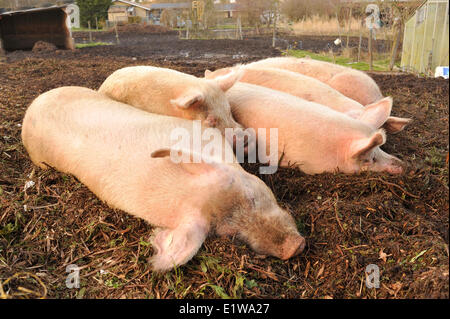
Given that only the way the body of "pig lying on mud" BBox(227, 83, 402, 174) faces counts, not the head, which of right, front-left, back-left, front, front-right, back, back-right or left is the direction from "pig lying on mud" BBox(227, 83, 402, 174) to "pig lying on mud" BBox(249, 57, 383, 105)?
back-left

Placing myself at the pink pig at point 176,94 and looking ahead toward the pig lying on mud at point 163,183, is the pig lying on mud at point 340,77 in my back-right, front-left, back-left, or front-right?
back-left

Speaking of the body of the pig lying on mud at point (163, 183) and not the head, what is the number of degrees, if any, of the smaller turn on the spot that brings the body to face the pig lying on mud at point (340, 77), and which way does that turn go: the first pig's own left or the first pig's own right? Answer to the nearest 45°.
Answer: approximately 90° to the first pig's own left

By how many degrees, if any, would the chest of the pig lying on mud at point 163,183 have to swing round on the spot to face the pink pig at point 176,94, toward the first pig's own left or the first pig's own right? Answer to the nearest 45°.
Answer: approximately 135° to the first pig's own left

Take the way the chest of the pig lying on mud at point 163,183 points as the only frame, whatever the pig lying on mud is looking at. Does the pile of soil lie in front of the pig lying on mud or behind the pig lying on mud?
behind

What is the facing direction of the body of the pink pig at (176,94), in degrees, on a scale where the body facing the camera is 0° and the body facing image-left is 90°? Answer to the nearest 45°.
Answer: approximately 315°

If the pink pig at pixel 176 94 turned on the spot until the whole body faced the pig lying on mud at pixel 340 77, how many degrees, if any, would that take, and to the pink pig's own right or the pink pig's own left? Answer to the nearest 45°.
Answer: approximately 90° to the pink pig's own left

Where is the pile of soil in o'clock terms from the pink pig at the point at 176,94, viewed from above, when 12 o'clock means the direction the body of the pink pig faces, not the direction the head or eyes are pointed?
The pile of soil is roughly at 7 o'clock from the pink pig.

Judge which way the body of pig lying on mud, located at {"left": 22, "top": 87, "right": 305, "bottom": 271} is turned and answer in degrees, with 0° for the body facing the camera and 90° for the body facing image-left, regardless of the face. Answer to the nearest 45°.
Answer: approximately 315°

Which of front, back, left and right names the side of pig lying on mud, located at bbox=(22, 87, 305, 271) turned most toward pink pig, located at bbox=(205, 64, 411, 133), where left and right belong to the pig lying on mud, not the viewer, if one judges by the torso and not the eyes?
left

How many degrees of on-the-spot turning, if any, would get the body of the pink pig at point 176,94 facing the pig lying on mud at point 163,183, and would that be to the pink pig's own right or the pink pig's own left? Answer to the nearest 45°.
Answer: approximately 45° to the pink pig's own right
